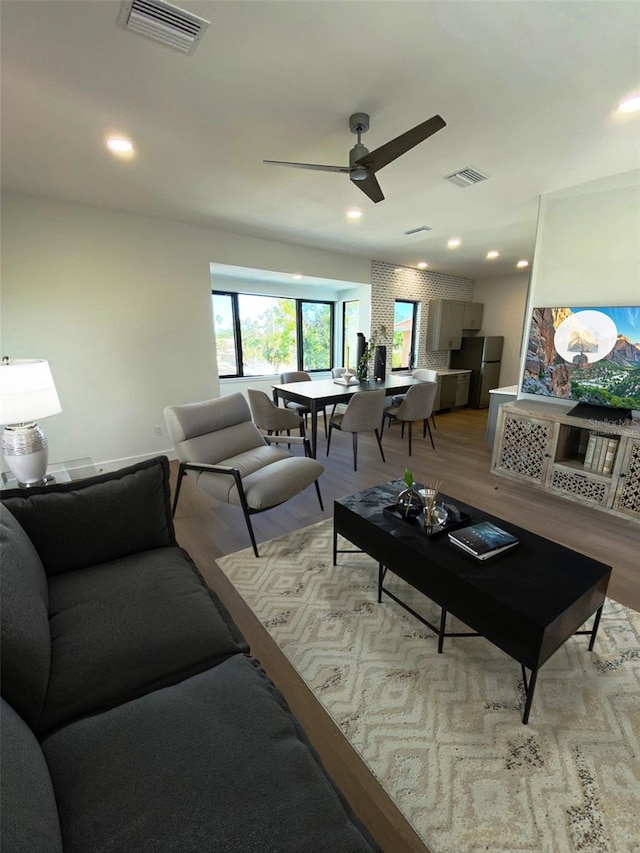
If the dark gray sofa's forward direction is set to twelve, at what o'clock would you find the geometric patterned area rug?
The geometric patterned area rug is roughly at 12 o'clock from the dark gray sofa.

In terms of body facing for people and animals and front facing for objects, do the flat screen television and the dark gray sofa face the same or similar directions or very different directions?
very different directions

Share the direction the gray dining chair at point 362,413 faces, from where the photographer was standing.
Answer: facing away from the viewer and to the left of the viewer

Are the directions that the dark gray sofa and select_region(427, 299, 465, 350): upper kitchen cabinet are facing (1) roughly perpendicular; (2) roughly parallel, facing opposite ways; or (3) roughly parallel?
roughly perpendicular

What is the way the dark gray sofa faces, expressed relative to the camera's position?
facing to the right of the viewer

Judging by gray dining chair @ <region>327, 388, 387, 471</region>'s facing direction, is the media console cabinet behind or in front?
behind

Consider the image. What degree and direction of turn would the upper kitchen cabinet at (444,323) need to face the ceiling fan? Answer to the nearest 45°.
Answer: approximately 45° to its right

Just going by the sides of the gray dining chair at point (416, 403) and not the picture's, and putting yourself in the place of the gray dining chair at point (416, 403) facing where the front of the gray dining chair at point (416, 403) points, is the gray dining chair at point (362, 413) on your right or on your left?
on your left

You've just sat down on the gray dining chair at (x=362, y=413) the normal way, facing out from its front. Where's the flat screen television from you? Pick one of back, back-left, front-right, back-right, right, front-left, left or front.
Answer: back-right

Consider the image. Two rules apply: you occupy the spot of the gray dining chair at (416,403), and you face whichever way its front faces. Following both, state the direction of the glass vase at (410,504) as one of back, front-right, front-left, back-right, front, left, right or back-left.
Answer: back-left

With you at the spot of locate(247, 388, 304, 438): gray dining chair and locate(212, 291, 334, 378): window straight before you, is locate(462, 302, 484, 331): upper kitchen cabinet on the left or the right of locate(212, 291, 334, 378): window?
right

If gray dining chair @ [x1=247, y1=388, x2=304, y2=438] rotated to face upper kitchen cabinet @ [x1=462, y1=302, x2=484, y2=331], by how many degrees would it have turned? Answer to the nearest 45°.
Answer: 0° — it already faces it
